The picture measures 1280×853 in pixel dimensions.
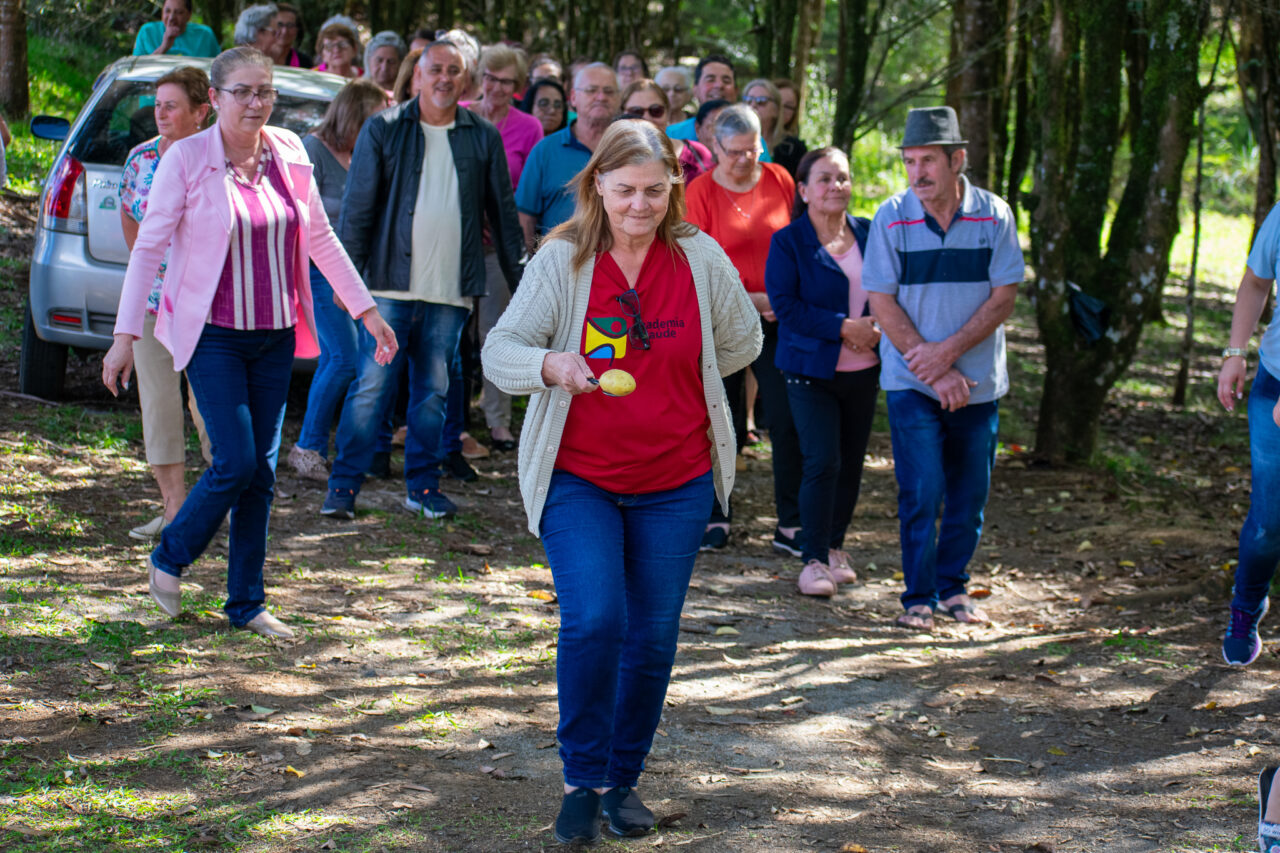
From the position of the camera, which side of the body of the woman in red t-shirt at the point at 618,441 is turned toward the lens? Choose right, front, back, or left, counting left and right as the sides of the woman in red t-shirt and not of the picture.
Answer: front

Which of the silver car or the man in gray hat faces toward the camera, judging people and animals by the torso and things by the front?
the man in gray hat

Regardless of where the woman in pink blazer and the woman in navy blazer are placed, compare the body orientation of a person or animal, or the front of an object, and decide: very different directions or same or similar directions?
same or similar directions

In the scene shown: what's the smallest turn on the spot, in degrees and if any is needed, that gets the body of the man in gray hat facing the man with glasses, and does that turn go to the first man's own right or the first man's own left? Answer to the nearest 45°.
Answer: approximately 135° to the first man's own right

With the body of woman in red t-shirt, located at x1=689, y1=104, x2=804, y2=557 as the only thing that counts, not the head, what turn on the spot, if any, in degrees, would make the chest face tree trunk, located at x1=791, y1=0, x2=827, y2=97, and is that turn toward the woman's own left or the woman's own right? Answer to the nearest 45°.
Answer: approximately 180°

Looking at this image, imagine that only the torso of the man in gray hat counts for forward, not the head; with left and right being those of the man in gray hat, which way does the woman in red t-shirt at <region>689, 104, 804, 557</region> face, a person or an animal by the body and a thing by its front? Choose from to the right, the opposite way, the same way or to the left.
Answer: the same way

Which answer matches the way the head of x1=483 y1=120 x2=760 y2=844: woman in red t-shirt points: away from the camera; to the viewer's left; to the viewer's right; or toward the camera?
toward the camera

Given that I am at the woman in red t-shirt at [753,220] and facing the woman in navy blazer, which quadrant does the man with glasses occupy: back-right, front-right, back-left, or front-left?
back-right

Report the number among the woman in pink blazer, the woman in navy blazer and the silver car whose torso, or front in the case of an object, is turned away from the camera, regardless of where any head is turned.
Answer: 1

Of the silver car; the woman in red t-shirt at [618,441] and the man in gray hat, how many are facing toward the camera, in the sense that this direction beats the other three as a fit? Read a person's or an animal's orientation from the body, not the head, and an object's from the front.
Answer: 2

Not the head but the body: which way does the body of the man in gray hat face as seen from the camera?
toward the camera

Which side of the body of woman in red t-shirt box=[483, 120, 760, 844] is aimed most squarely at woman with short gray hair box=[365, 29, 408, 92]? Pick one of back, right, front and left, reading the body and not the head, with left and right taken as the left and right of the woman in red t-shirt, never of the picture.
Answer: back

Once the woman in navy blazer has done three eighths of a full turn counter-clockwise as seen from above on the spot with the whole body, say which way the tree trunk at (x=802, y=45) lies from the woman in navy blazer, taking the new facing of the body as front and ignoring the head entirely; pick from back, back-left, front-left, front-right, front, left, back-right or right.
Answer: front

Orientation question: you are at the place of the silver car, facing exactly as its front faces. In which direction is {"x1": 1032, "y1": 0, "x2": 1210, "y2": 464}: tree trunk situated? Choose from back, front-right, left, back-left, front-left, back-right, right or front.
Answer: right

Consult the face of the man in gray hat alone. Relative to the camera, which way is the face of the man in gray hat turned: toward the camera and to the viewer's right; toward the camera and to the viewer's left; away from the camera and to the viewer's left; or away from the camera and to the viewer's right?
toward the camera and to the viewer's left

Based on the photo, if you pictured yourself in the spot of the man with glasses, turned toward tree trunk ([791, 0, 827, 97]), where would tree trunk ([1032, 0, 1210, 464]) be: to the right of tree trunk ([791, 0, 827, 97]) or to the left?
right

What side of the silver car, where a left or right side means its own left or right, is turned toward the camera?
back

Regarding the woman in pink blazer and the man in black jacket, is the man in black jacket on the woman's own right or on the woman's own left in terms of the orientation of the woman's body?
on the woman's own left
